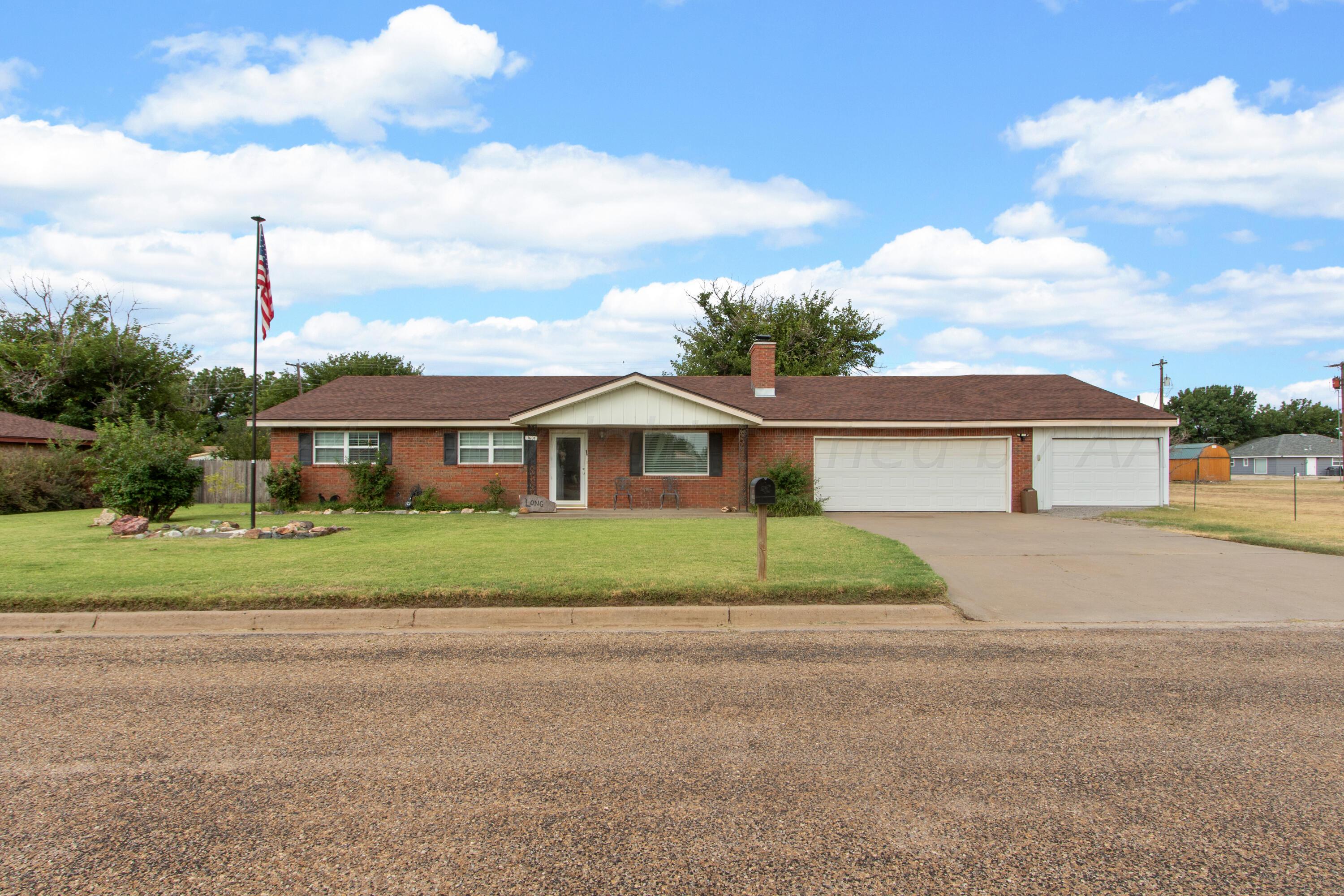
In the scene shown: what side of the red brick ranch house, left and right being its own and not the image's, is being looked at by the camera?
front

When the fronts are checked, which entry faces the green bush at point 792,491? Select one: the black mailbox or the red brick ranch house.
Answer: the red brick ranch house

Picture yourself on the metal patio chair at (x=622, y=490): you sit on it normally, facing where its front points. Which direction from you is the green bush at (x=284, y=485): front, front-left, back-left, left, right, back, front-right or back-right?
right

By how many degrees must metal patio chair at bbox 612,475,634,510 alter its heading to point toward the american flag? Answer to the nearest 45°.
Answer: approximately 45° to its right

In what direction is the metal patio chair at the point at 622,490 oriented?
toward the camera

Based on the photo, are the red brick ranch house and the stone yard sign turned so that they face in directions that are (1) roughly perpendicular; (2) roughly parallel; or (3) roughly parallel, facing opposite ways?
roughly parallel

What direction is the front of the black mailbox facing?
toward the camera

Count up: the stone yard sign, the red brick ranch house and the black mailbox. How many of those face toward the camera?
3

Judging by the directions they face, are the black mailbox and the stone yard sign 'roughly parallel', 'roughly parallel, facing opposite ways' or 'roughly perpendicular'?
roughly parallel

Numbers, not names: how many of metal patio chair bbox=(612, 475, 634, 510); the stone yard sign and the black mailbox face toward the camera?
3

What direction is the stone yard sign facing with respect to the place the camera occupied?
facing the viewer

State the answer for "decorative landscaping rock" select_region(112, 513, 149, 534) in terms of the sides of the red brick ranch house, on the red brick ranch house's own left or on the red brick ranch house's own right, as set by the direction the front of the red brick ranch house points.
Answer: on the red brick ranch house's own right

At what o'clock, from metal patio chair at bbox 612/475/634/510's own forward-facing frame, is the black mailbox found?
The black mailbox is roughly at 12 o'clock from the metal patio chair.

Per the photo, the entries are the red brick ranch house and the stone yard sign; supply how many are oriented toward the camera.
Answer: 2

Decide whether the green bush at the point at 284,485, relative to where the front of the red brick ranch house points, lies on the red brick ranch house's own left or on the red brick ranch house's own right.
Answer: on the red brick ranch house's own right

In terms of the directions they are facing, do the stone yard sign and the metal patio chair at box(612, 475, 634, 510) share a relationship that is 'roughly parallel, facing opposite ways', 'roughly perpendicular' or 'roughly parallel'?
roughly parallel
